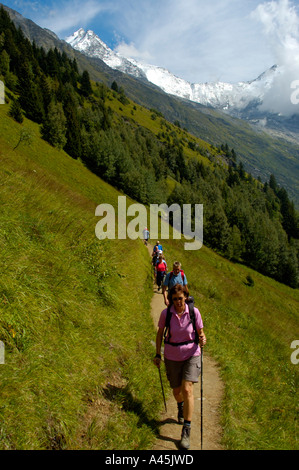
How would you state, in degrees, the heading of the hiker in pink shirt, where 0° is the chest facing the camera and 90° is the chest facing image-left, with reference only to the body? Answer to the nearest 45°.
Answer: approximately 0°
